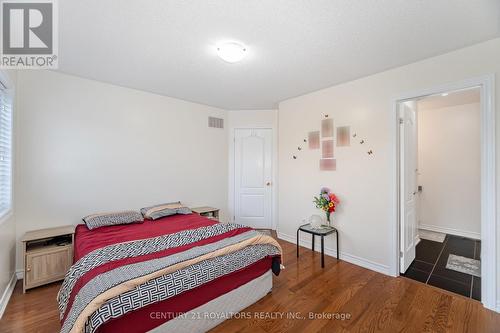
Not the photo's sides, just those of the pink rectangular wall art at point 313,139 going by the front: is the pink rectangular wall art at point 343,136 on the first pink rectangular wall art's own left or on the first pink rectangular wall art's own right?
on the first pink rectangular wall art's own left

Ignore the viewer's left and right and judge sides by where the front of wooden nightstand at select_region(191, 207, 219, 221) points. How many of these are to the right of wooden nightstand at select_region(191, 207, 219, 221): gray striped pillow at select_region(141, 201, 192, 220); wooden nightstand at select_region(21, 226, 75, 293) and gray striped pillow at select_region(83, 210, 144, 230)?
3

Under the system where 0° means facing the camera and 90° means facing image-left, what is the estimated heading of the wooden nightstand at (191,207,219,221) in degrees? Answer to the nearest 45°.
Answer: approximately 315°

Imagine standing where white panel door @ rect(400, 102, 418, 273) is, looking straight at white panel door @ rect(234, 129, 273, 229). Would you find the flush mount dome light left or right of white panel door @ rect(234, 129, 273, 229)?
left

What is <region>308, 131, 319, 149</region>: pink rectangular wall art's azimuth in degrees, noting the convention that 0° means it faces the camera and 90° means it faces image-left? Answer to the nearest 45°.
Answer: approximately 45°

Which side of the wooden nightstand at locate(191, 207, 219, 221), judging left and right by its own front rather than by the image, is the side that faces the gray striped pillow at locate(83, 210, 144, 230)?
right

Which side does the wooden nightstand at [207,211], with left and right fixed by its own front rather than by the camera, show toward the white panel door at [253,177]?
left
